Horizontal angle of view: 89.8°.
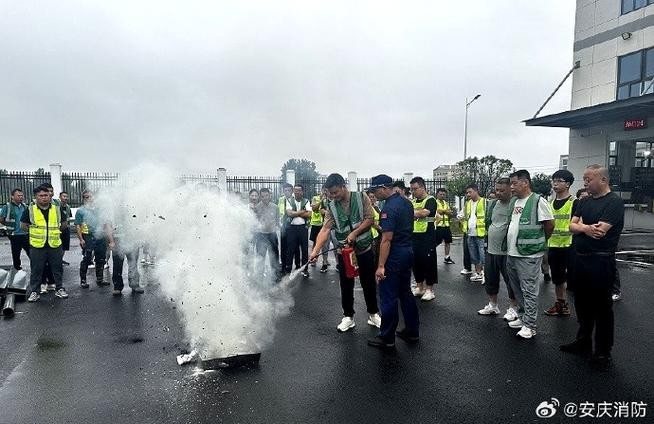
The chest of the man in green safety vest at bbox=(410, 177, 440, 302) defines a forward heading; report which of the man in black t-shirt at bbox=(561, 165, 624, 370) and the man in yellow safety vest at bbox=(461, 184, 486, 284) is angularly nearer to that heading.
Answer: the man in black t-shirt

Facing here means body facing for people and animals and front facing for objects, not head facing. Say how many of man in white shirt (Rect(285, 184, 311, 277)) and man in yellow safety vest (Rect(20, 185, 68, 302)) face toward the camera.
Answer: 2

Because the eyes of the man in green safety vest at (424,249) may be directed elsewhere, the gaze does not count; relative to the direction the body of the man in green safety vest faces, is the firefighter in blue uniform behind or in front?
in front

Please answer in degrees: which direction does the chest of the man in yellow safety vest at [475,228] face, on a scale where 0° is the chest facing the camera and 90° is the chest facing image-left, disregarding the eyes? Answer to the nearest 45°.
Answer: approximately 45°

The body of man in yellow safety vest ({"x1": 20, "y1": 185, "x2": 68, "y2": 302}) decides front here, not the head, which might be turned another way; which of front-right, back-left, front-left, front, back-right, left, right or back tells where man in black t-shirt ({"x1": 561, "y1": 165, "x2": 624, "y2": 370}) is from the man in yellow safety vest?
front-left

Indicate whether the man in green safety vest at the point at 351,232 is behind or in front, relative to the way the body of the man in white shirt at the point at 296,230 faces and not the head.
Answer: in front

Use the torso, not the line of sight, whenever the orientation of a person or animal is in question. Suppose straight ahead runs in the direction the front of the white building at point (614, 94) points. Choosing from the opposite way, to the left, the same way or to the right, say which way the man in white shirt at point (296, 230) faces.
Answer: to the left

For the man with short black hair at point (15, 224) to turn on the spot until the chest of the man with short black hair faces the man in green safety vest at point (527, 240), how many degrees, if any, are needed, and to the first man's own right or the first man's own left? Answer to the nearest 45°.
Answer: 0° — they already face them

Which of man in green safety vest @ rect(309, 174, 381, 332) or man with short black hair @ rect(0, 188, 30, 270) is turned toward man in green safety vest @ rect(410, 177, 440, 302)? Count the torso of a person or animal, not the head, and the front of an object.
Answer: the man with short black hair

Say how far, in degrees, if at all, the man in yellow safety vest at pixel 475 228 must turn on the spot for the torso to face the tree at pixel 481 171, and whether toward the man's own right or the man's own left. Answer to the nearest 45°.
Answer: approximately 135° to the man's own right

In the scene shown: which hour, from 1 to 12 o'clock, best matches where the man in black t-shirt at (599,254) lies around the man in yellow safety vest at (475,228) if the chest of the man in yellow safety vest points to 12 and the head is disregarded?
The man in black t-shirt is roughly at 10 o'clock from the man in yellow safety vest.
